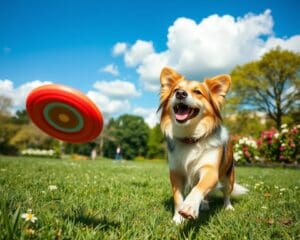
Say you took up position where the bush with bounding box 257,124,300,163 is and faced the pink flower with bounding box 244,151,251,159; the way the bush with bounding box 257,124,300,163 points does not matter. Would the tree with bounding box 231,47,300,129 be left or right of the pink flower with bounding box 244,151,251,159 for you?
right

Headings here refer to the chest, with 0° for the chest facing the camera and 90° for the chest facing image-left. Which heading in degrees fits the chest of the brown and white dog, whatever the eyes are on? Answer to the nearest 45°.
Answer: approximately 45°

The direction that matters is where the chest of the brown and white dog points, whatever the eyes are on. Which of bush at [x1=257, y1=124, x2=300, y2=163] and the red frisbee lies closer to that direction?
the red frisbee

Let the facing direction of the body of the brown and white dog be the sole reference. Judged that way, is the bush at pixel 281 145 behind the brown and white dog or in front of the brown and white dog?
behind

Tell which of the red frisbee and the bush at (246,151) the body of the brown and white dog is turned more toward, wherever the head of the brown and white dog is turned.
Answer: the red frisbee
